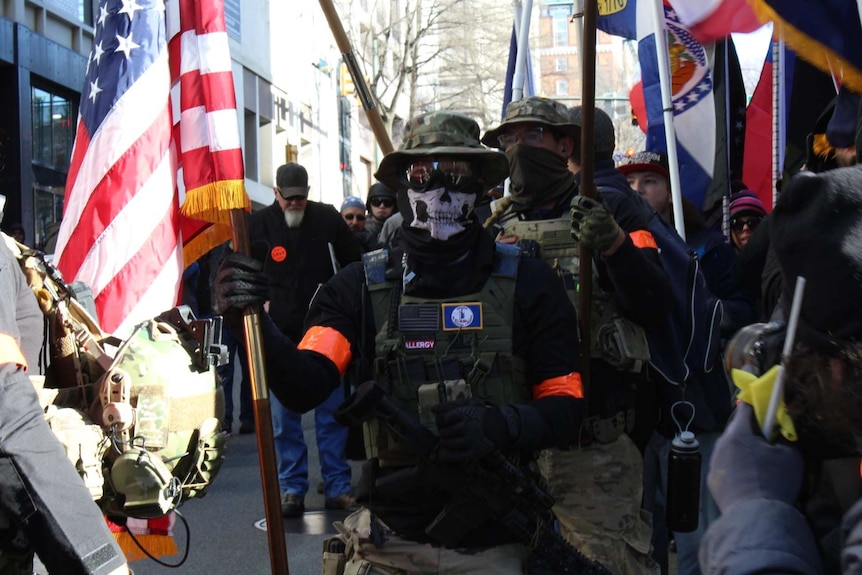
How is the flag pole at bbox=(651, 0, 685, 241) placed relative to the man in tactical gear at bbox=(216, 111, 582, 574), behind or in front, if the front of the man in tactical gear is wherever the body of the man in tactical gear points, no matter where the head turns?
behind

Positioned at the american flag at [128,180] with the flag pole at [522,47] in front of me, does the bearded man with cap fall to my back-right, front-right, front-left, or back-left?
front-left

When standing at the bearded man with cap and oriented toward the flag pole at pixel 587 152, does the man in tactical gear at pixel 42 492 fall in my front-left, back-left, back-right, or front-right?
front-right

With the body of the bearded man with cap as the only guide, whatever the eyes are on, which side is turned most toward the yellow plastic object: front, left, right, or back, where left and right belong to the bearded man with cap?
front

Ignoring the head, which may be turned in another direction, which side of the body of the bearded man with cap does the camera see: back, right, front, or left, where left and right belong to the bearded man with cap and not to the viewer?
front

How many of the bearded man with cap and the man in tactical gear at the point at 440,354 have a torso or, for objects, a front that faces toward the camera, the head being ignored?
2

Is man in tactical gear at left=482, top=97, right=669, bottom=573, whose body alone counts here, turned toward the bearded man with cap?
no

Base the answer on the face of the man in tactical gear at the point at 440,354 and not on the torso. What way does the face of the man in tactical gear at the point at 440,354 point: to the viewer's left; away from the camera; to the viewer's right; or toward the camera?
toward the camera

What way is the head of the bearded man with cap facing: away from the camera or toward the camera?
toward the camera

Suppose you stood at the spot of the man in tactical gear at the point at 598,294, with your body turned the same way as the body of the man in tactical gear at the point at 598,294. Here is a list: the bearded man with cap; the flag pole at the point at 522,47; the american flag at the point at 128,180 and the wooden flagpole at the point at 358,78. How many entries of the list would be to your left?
0

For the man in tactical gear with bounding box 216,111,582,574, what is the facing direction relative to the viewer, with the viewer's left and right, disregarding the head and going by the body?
facing the viewer

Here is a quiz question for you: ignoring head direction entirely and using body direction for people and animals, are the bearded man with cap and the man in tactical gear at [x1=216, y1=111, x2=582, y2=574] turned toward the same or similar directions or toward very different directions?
same or similar directions

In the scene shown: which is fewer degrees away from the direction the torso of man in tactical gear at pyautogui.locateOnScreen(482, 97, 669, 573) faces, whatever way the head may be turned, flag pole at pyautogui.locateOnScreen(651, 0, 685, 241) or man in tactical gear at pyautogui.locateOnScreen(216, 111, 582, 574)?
the man in tactical gear

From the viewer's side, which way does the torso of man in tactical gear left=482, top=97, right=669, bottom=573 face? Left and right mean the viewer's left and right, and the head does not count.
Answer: facing the viewer and to the left of the viewer

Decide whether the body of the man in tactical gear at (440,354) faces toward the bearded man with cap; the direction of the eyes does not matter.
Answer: no

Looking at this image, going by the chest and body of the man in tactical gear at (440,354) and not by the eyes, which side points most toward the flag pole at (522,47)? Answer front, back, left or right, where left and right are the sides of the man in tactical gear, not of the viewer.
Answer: back

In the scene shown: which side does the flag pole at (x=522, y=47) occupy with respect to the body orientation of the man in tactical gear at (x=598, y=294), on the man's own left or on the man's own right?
on the man's own right
